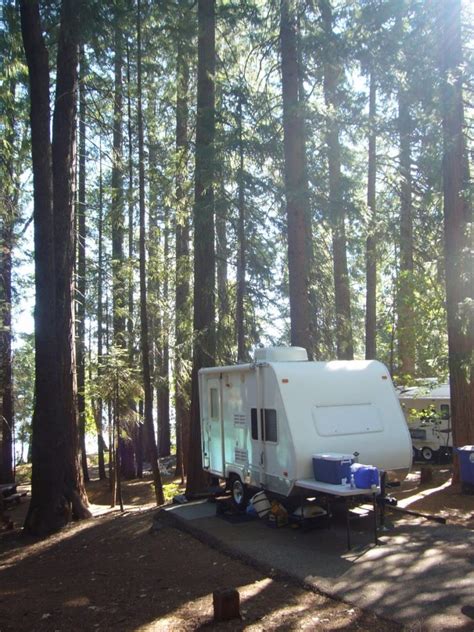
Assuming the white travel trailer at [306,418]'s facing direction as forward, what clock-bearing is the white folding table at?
The white folding table is roughly at 1 o'clock from the white travel trailer.

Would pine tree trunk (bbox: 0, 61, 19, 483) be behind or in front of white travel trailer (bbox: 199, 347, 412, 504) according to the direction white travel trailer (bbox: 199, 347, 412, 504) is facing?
behind

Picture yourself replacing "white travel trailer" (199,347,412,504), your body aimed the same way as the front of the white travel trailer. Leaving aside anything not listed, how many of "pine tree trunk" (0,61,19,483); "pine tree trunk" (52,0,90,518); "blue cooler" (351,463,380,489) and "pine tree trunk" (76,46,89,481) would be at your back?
3

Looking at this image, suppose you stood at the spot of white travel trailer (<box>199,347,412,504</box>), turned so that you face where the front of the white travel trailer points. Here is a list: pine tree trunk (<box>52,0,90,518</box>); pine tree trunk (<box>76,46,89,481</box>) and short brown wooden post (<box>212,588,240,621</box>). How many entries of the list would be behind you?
2

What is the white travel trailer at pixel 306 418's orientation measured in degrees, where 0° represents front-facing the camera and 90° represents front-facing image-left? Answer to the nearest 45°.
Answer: approximately 315°

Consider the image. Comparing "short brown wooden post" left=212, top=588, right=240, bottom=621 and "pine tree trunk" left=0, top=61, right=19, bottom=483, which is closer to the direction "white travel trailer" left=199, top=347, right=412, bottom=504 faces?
the short brown wooden post

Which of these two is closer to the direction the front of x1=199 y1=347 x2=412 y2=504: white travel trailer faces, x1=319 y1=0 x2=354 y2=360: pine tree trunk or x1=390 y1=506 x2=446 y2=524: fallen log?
the fallen log

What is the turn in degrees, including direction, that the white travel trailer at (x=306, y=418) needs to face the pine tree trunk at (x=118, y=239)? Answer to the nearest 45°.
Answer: approximately 180°

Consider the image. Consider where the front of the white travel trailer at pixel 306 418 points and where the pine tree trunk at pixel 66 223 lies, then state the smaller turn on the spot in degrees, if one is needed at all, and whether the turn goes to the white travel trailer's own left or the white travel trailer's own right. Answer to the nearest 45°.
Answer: approximately 180°
